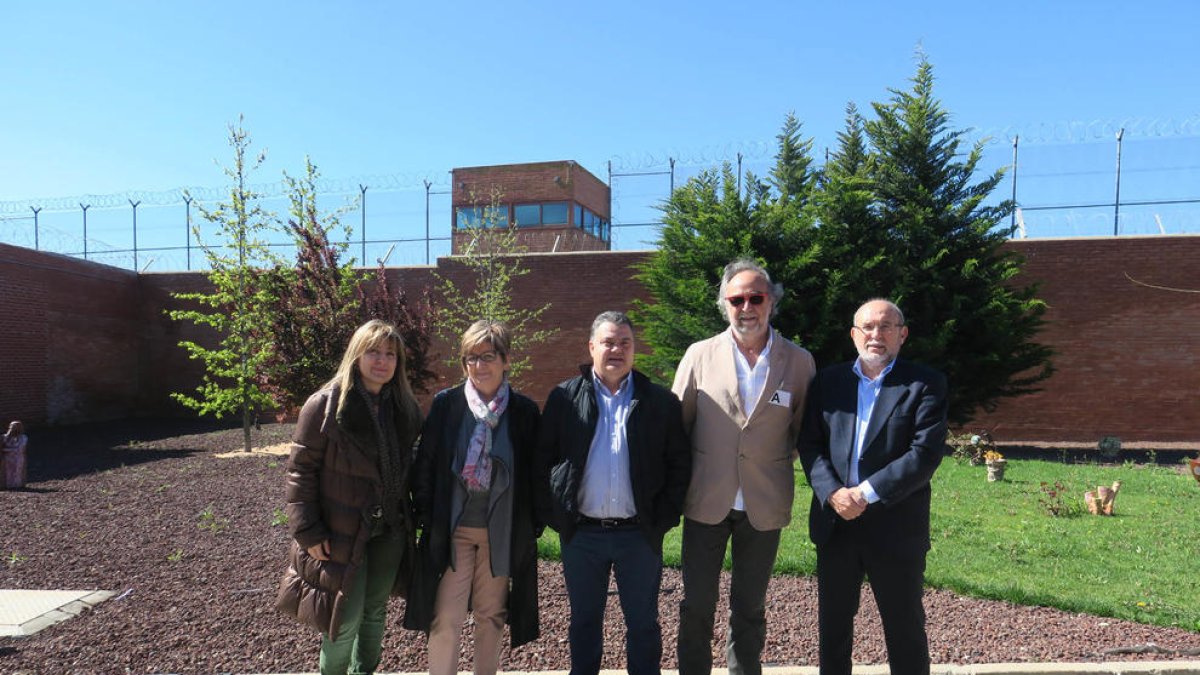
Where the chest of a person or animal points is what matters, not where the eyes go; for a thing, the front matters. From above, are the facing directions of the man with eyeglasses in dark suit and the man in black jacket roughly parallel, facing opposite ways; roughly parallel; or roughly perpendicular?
roughly parallel

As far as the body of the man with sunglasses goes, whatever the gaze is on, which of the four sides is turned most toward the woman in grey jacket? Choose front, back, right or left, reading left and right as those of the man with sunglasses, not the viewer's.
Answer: right

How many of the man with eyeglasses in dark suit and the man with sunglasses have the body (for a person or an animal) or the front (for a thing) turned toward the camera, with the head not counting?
2

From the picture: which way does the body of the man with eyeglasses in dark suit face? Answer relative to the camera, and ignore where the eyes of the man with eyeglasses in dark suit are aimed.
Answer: toward the camera

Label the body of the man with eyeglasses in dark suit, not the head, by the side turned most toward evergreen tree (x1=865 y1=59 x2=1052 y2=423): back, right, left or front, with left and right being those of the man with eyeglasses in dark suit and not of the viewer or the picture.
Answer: back

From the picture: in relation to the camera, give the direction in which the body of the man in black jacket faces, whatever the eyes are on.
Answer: toward the camera

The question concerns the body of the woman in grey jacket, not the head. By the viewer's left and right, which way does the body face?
facing the viewer

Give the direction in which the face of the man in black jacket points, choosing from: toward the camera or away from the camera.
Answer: toward the camera

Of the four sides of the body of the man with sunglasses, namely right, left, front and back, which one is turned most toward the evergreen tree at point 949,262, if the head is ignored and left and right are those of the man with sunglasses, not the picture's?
back

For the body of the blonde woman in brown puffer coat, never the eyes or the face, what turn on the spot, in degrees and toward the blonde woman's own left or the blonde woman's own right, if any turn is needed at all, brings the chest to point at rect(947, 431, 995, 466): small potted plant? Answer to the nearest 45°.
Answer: approximately 90° to the blonde woman's own left

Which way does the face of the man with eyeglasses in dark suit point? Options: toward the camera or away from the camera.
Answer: toward the camera

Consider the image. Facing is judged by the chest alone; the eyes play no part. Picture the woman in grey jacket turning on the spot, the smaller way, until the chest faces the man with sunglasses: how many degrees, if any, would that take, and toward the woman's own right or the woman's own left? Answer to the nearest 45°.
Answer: approximately 90° to the woman's own left

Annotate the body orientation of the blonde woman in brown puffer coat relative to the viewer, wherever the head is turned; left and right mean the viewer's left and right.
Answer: facing the viewer and to the right of the viewer

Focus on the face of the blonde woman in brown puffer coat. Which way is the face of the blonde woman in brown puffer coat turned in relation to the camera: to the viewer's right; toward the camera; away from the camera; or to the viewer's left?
toward the camera
